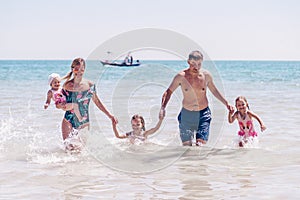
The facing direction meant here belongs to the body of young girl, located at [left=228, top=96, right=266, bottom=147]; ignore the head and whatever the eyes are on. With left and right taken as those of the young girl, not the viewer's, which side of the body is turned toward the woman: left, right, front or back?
right

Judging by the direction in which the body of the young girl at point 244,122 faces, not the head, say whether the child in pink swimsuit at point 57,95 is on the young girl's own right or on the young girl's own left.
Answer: on the young girl's own right

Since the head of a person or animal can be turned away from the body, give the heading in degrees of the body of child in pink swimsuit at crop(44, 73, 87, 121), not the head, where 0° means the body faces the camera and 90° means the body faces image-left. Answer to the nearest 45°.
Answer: approximately 315°

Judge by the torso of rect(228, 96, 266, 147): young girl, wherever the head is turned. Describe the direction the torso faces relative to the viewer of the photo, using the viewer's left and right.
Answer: facing the viewer

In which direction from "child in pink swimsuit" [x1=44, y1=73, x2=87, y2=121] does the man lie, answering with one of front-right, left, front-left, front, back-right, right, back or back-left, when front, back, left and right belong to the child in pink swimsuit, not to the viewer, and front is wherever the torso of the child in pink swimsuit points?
front-left

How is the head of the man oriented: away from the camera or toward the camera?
toward the camera

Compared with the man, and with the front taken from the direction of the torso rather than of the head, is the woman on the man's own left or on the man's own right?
on the man's own right

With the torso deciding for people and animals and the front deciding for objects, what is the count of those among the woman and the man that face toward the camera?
2

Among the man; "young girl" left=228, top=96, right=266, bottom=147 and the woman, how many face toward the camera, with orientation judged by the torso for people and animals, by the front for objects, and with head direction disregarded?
3

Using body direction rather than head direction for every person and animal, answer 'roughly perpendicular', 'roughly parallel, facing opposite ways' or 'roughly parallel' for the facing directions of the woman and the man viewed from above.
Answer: roughly parallel

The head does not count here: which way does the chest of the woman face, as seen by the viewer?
toward the camera
